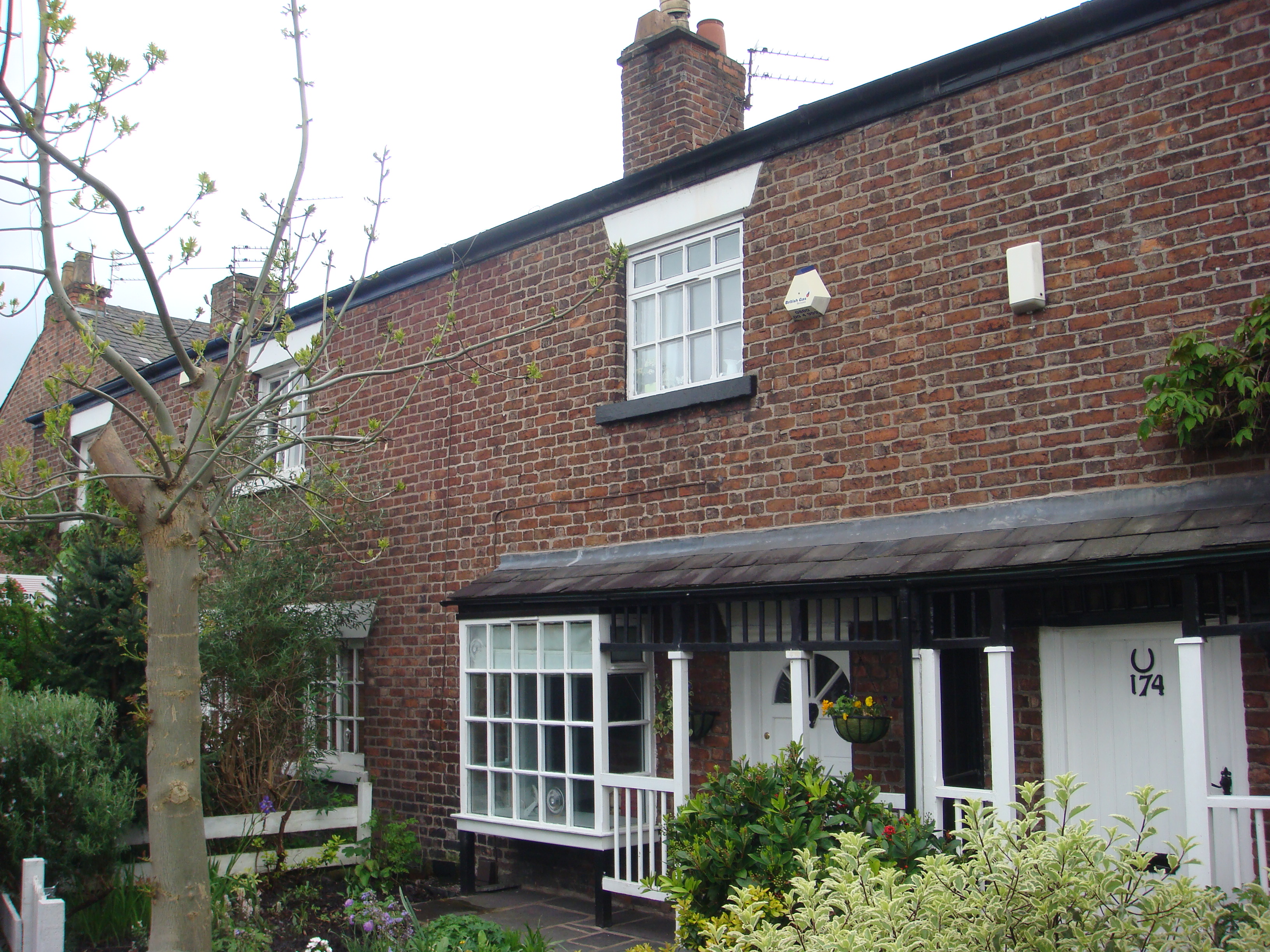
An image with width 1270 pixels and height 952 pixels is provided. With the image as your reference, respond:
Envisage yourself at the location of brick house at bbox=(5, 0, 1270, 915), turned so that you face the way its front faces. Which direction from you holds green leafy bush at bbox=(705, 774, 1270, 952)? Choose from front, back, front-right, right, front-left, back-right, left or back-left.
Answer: front-left

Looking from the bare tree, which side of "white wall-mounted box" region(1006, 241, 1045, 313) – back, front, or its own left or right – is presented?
front

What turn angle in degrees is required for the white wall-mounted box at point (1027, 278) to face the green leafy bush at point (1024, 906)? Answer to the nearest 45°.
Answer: approximately 45° to its left

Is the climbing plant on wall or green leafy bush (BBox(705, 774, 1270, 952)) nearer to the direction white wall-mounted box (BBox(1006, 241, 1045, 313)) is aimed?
the green leafy bush

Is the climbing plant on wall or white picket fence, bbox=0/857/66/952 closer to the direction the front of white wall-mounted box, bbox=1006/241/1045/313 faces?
the white picket fence

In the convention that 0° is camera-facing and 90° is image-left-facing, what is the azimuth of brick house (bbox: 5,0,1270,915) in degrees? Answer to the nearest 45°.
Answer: approximately 45°
